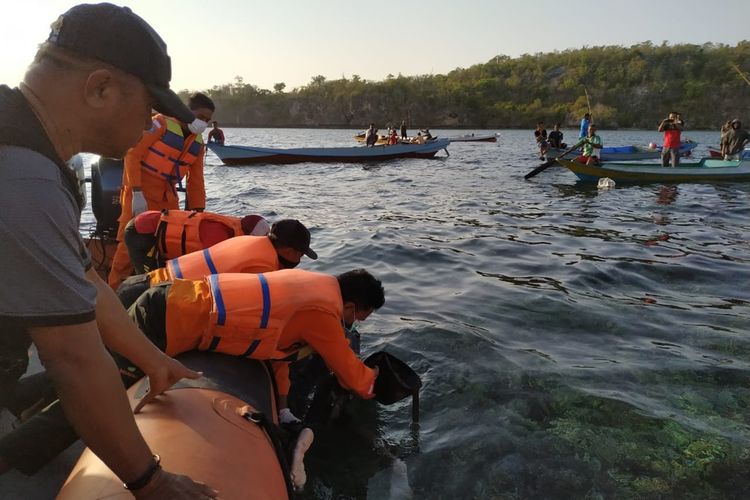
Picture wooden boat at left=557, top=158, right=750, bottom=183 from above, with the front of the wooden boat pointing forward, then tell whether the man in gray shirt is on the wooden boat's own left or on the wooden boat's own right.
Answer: on the wooden boat's own left

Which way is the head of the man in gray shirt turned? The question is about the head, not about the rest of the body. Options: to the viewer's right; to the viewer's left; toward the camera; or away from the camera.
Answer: to the viewer's right

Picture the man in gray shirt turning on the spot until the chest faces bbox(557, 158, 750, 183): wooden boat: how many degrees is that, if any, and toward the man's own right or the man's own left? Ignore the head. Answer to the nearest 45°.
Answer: approximately 45° to the man's own left

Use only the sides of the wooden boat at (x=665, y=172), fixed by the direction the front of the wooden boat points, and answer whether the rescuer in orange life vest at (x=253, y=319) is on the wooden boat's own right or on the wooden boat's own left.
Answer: on the wooden boat's own left

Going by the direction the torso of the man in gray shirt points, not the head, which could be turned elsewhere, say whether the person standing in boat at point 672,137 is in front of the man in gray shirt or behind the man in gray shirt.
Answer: in front

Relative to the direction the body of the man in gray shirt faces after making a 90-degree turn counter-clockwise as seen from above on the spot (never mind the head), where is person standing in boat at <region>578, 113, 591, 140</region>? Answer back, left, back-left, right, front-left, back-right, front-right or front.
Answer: front-right

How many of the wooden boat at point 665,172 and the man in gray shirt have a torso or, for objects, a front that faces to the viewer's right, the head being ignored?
1

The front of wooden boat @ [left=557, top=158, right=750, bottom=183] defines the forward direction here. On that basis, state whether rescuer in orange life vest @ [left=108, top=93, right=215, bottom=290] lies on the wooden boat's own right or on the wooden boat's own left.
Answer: on the wooden boat's own left

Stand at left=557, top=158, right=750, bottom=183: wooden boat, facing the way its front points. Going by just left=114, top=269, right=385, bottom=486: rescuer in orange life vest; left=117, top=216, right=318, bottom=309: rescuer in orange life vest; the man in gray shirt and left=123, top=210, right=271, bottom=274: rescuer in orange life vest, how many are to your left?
4

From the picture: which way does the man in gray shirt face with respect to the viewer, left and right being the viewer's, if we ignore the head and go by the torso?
facing to the right of the viewer

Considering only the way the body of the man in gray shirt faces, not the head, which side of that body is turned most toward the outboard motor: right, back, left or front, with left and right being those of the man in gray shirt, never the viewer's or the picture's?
left

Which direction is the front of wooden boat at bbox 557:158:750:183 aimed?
to the viewer's left
